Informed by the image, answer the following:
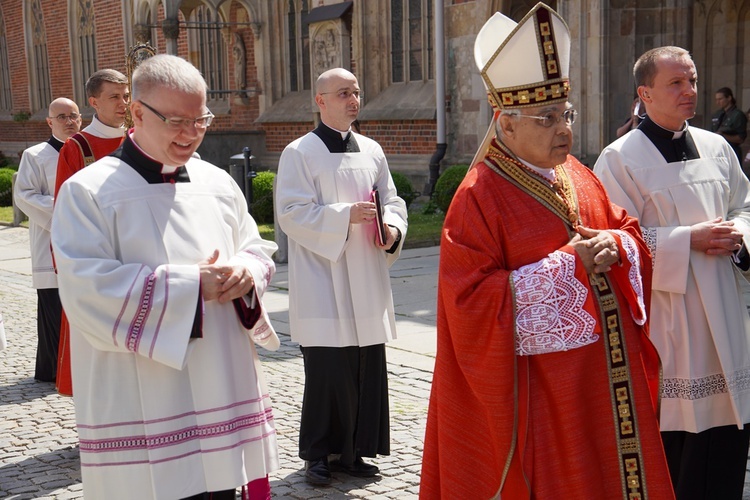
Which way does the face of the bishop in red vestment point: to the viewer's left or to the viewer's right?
to the viewer's right

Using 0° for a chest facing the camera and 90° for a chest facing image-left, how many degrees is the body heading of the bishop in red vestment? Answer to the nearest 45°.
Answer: approximately 315°

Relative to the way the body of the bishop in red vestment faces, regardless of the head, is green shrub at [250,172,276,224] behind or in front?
behind

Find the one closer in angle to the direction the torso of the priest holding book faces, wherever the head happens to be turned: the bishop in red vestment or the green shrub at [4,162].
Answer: the bishop in red vestment

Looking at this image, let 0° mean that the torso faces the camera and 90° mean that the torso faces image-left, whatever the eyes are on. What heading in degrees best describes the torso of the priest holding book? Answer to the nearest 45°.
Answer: approximately 315°

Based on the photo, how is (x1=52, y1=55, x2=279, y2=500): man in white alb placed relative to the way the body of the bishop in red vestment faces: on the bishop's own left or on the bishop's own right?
on the bishop's own right

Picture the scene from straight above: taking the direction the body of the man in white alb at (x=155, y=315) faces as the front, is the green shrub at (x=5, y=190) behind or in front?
behind
